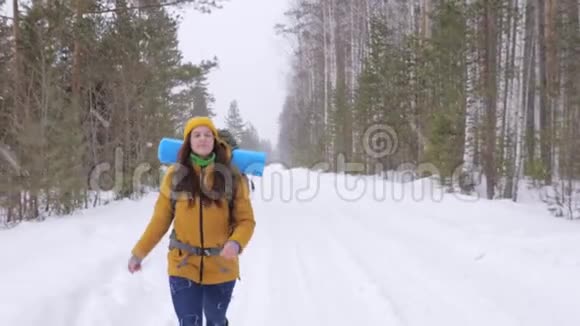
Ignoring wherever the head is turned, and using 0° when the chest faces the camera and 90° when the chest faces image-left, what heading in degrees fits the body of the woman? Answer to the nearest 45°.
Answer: approximately 0°
